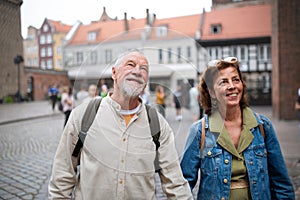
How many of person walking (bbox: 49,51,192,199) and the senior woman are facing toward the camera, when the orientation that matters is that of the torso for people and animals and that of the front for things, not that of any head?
2

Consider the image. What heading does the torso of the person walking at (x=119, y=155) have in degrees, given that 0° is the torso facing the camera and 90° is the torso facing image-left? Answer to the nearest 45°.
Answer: approximately 0°
